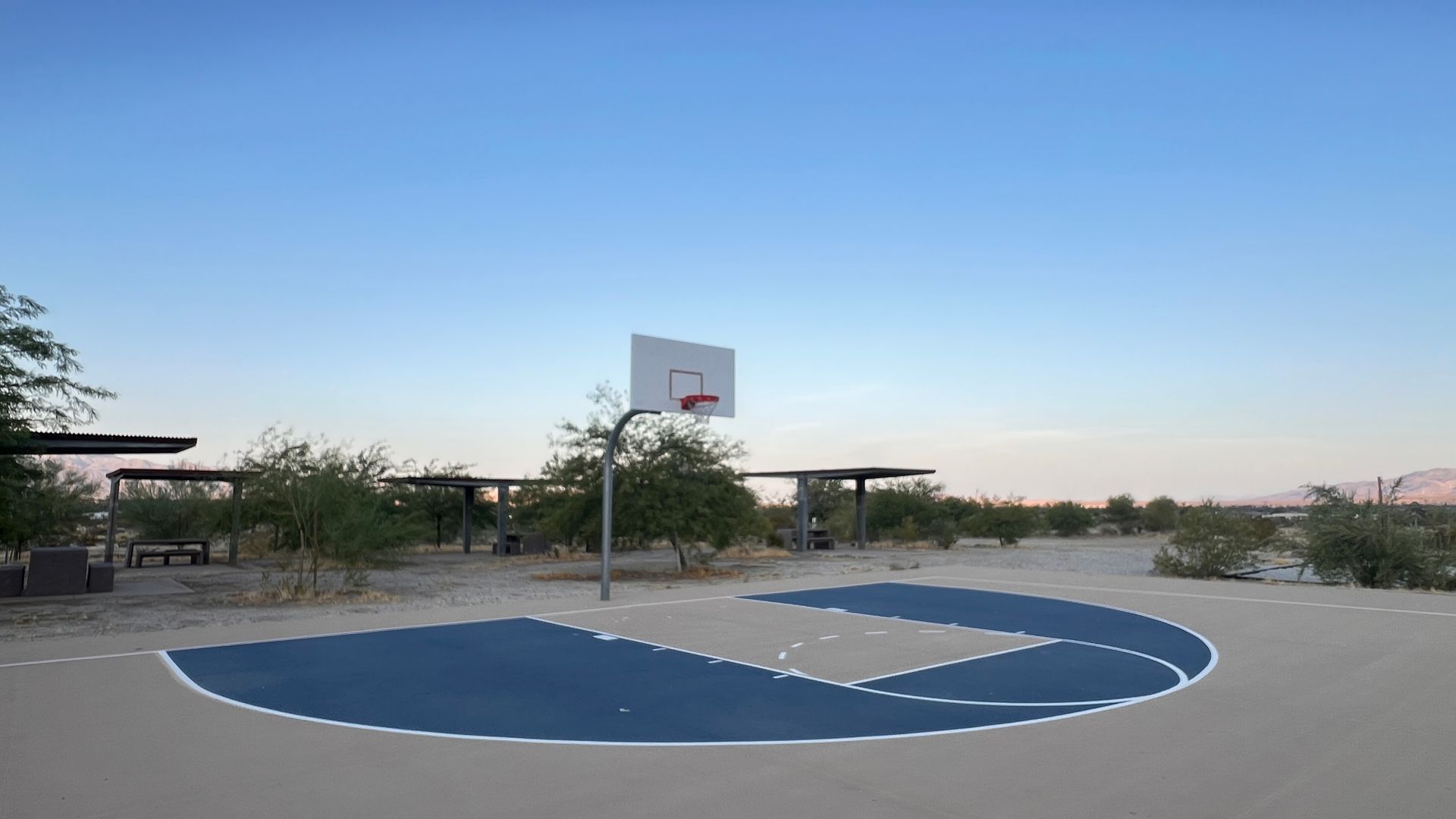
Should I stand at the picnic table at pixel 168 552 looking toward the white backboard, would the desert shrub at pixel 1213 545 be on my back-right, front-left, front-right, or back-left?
front-left

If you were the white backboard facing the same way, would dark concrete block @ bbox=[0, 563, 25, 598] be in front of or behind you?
behind

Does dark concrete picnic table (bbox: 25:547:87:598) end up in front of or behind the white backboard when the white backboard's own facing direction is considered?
behind

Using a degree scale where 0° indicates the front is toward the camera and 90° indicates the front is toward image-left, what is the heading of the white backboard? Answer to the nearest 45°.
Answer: approximately 315°

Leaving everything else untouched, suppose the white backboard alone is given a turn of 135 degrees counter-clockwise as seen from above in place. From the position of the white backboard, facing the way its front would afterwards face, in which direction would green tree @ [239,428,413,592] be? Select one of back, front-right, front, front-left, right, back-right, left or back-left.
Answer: left

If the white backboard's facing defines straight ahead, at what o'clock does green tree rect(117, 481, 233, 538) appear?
The green tree is roughly at 6 o'clock from the white backboard.

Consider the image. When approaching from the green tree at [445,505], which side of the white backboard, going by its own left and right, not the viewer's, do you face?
back

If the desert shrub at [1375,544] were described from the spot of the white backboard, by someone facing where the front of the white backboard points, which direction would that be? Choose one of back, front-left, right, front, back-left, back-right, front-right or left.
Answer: front-left

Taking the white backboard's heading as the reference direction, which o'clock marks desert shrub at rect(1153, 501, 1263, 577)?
The desert shrub is roughly at 10 o'clock from the white backboard.

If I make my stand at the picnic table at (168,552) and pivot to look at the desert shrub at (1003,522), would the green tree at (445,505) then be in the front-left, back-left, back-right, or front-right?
front-left

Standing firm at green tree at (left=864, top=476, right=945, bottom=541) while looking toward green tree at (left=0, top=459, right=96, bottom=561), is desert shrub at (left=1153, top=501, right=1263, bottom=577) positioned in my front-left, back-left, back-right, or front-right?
front-left

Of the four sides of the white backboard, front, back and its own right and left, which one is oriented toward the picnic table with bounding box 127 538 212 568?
back

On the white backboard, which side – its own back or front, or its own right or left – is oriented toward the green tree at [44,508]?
back

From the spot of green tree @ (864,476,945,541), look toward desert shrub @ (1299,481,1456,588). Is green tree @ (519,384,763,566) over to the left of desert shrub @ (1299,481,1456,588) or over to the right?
right

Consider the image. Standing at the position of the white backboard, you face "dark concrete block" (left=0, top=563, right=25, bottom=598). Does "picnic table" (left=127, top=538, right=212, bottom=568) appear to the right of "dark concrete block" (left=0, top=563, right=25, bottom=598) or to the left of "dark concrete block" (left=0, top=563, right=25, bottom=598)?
right

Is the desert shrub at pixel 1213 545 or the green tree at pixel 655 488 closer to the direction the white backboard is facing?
the desert shrub

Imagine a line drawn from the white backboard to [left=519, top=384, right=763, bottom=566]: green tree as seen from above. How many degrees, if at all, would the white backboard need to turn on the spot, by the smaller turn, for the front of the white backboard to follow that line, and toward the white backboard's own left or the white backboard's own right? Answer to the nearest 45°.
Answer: approximately 135° to the white backboard's own left

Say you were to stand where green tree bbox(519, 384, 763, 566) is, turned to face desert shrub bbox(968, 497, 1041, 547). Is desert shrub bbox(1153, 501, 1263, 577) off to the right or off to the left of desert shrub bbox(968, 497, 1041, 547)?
right
